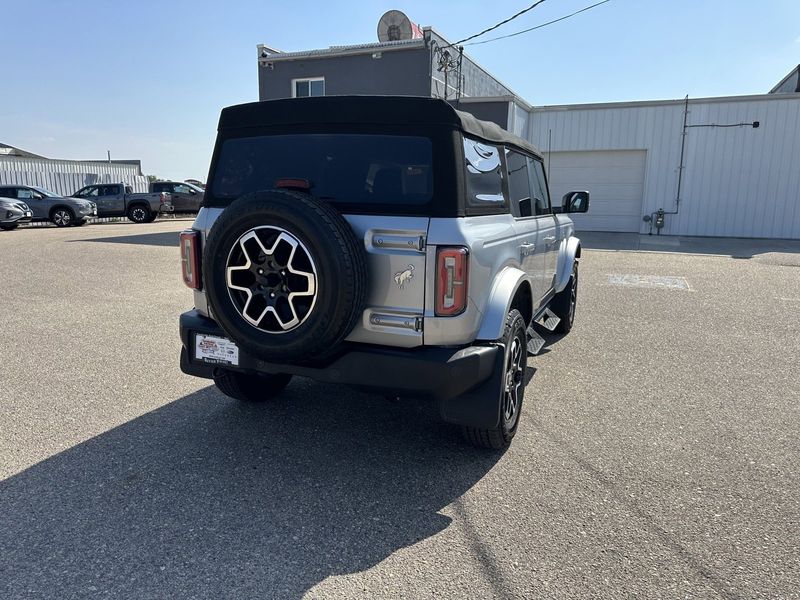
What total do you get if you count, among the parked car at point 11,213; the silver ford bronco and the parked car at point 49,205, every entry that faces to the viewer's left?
0

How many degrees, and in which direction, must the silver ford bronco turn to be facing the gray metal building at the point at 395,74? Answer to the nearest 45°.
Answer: approximately 45° to its left

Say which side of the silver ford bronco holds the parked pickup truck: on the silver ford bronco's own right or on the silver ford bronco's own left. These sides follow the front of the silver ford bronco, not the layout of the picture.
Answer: on the silver ford bronco's own left

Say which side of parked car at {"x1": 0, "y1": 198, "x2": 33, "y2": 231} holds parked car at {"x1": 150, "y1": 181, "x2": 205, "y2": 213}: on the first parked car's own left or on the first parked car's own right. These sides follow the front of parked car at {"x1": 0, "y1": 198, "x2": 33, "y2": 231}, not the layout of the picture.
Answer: on the first parked car's own left

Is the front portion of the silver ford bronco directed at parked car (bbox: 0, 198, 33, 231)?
no

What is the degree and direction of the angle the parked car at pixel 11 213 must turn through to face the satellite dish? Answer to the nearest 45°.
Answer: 0° — it already faces it

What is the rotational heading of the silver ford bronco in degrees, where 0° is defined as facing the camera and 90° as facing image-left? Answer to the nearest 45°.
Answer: approximately 225°

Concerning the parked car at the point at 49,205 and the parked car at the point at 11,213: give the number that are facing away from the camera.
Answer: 0

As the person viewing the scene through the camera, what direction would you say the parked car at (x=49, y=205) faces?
facing the viewer and to the right of the viewer

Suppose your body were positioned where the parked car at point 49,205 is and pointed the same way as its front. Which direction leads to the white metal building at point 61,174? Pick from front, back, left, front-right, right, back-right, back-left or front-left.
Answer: back-left

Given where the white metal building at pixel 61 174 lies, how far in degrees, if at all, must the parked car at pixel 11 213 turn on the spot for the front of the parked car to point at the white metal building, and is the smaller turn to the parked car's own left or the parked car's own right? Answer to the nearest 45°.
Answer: approximately 135° to the parked car's own left

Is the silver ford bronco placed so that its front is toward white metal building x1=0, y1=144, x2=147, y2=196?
no

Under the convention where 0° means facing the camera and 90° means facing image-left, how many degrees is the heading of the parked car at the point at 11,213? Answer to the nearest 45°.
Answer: approximately 315°

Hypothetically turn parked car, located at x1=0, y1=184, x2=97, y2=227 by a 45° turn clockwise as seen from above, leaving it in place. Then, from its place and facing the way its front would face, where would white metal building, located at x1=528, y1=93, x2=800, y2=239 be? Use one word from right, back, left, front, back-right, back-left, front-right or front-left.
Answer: front-left

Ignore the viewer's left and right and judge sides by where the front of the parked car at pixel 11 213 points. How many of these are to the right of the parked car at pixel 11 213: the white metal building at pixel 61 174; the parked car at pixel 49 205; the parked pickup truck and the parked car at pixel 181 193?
0

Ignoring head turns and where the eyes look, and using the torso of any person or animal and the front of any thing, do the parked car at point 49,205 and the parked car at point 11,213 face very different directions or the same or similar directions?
same or similar directions
